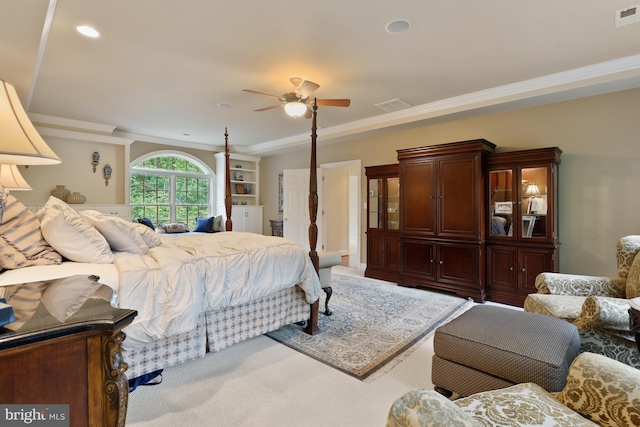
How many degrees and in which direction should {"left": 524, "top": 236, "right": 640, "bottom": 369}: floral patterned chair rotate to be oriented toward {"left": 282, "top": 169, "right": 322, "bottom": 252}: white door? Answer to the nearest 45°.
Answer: approximately 90° to its right

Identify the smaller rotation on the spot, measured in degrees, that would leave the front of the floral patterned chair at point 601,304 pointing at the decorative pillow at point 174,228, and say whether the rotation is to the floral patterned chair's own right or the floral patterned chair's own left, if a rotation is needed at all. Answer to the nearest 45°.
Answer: approximately 45° to the floral patterned chair's own right

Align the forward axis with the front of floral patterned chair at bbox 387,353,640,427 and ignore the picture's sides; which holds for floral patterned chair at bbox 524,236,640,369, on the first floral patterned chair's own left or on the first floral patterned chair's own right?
on the first floral patterned chair's own right

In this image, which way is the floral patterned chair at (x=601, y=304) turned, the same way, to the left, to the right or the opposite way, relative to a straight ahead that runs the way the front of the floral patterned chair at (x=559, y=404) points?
to the left

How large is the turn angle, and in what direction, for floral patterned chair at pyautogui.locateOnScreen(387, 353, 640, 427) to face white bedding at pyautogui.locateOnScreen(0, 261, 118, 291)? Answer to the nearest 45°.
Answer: approximately 45° to its left

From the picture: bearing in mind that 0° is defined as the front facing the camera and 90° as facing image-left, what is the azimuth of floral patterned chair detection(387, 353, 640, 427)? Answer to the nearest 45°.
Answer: approximately 135°
